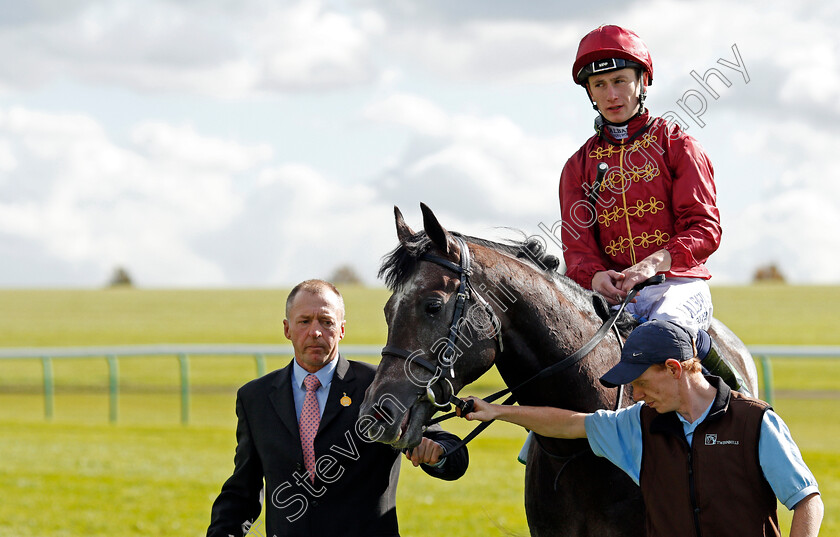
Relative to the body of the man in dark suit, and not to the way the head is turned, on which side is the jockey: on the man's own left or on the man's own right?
on the man's own left

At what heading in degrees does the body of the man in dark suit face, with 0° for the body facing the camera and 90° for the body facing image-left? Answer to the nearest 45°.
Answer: approximately 0°

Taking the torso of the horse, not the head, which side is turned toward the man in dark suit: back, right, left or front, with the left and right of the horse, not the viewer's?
front

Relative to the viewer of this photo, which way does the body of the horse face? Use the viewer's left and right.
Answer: facing the viewer and to the left of the viewer

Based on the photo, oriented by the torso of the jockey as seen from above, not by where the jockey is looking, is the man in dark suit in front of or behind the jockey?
in front
